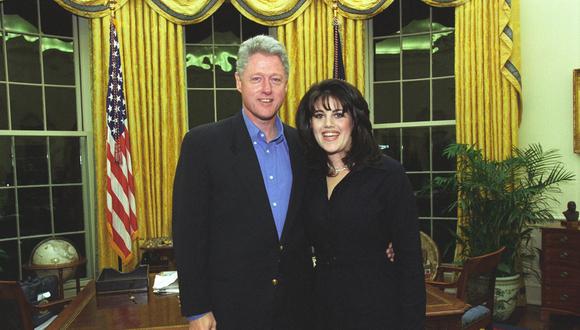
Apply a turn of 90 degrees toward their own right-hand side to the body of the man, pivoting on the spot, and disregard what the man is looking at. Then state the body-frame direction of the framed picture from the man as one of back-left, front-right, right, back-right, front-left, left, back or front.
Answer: back

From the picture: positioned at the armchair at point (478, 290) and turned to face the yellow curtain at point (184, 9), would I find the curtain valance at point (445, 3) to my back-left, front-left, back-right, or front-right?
front-right

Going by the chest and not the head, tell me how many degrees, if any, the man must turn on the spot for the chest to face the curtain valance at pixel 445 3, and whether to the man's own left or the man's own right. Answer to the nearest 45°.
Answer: approximately 90° to the man's own left

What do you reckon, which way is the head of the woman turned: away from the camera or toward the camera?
toward the camera

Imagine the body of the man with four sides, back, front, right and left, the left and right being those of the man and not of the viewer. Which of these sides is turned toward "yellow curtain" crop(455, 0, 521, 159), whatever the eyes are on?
left

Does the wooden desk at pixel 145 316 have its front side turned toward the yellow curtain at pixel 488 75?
no

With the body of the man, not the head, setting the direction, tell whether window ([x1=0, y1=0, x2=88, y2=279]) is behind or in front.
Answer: behind

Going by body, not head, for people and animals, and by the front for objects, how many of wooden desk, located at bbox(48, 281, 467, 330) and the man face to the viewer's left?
0

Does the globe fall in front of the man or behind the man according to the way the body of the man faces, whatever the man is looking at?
behind

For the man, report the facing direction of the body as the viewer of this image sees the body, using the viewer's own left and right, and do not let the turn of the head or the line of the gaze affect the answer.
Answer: facing the viewer and to the right of the viewer

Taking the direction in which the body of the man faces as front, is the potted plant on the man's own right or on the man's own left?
on the man's own left

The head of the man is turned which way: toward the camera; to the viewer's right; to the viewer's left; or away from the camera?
toward the camera
